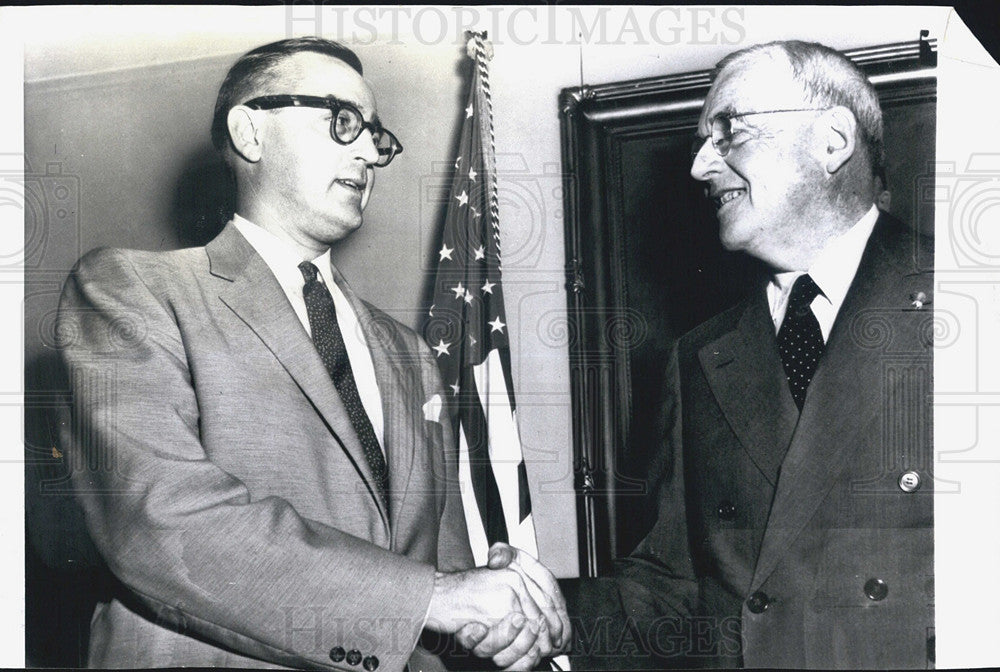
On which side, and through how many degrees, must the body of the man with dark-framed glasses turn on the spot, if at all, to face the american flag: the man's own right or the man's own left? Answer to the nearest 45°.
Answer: approximately 45° to the man's own left

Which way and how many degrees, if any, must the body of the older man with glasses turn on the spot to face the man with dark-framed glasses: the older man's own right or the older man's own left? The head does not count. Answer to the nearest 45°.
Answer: approximately 45° to the older man's own right

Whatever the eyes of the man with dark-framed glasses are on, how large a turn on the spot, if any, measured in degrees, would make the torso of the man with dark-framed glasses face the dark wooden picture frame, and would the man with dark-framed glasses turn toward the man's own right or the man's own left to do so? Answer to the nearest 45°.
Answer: approximately 45° to the man's own left

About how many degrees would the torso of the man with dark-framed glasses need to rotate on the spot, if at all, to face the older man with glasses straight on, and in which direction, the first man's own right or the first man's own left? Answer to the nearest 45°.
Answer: approximately 45° to the first man's own left

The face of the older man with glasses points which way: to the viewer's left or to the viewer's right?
to the viewer's left

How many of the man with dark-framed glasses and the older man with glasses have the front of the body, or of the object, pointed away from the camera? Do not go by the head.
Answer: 0

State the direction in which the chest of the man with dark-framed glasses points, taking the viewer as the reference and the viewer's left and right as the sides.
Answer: facing the viewer and to the right of the viewer

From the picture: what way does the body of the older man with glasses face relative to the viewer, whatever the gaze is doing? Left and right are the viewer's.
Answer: facing the viewer and to the left of the viewer
